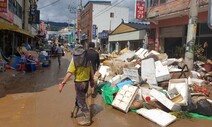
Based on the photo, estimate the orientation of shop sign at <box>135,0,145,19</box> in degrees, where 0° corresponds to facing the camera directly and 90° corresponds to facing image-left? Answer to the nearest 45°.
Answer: approximately 0°

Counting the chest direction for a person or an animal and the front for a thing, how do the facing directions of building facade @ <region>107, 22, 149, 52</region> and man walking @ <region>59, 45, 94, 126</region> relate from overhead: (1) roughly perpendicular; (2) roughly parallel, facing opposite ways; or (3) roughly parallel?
roughly perpendicular

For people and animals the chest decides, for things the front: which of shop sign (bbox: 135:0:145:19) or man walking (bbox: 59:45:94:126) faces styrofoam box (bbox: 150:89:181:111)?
the shop sign

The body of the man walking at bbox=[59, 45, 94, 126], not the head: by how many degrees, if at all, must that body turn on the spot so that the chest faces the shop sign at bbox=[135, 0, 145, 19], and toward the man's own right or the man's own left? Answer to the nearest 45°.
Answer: approximately 45° to the man's own right

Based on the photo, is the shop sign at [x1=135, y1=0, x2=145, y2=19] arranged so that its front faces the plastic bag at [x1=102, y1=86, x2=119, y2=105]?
yes

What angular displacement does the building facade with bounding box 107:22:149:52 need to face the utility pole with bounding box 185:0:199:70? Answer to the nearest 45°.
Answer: approximately 45° to its left

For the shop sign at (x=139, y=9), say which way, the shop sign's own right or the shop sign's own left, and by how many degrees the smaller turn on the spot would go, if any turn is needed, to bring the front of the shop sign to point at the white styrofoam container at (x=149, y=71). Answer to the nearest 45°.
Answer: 0° — it already faces it

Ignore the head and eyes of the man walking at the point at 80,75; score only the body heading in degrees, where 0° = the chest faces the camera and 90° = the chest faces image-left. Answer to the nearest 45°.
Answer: approximately 135°

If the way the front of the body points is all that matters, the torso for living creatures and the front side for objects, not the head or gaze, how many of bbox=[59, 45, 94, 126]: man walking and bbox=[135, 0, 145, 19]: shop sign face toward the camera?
1

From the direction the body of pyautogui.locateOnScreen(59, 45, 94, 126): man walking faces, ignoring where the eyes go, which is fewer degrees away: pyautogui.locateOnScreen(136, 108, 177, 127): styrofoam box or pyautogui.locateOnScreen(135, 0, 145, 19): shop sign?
the shop sign

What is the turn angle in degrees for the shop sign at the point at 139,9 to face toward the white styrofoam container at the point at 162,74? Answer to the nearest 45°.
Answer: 0° — it already faces it

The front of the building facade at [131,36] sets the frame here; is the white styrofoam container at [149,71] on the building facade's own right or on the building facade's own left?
on the building facade's own left
